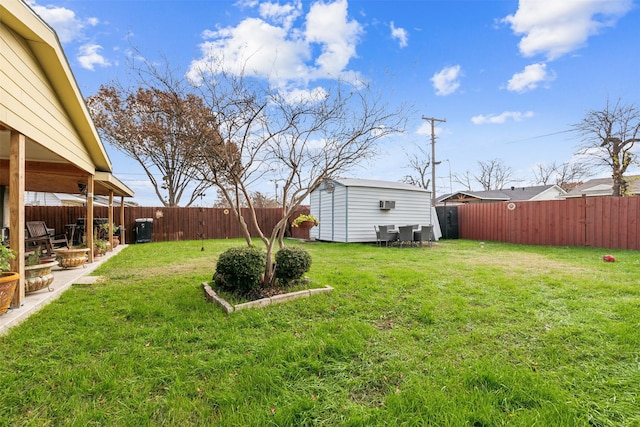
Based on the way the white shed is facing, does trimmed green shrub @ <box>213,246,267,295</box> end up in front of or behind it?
in front

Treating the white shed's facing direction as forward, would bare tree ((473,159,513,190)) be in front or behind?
behind

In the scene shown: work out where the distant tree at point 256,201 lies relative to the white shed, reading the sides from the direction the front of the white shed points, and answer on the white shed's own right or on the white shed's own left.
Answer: on the white shed's own right

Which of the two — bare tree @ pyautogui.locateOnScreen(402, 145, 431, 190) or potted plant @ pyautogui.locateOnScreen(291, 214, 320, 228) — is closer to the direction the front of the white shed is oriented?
the potted plant

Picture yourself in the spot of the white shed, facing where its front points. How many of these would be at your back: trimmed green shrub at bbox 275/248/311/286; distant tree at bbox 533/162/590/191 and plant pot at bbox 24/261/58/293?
1

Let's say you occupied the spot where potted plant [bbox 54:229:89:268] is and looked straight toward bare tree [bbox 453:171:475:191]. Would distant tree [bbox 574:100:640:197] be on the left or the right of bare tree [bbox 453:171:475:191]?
right

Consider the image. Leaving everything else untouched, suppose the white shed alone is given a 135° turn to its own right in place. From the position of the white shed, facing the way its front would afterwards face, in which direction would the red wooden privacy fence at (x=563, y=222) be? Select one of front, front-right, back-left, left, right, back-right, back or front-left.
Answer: right

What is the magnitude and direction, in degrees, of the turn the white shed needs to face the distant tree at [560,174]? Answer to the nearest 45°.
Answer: approximately 180°

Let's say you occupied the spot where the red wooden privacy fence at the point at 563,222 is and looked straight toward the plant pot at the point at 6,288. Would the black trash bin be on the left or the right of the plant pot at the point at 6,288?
right

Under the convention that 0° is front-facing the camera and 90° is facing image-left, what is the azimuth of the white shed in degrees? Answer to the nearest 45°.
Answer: approximately 45°

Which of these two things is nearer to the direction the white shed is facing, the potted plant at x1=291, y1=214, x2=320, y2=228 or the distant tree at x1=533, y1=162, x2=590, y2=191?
the potted plant

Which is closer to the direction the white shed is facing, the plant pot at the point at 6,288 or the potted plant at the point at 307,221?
the plant pot

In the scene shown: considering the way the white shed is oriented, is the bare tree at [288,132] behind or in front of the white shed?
in front
